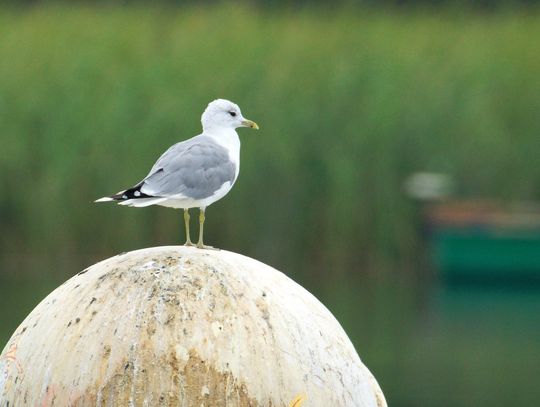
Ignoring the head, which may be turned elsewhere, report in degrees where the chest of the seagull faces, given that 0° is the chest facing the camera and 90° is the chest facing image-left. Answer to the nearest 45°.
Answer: approximately 270°
